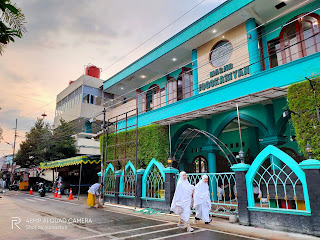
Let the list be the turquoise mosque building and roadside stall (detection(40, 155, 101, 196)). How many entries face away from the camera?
0

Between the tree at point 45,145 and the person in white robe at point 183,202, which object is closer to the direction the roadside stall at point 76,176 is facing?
the person in white robe

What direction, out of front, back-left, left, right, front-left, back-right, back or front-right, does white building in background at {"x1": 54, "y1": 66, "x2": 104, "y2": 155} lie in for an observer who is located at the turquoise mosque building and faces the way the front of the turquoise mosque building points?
right

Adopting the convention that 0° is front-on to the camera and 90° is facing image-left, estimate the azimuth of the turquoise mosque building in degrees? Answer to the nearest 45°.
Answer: approximately 45°
